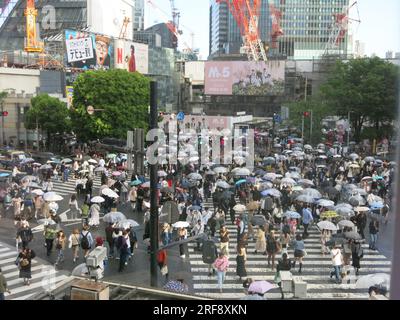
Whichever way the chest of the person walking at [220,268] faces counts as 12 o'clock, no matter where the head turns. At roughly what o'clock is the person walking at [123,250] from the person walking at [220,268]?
the person walking at [123,250] is roughly at 4 o'clock from the person walking at [220,268].

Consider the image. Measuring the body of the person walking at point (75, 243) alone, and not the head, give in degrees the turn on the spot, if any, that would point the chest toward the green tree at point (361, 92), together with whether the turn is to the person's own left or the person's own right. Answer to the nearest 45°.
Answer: approximately 45° to the person's own right

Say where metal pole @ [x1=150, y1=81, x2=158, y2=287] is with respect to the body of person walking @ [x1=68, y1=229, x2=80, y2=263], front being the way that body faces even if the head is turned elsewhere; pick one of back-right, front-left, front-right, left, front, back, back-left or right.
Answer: back-right

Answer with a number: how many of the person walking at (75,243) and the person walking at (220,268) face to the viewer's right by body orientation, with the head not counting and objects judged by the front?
0

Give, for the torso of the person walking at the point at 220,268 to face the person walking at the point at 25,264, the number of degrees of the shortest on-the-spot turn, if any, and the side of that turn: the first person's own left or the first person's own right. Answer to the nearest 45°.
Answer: approximately 90° to the first person's own right
